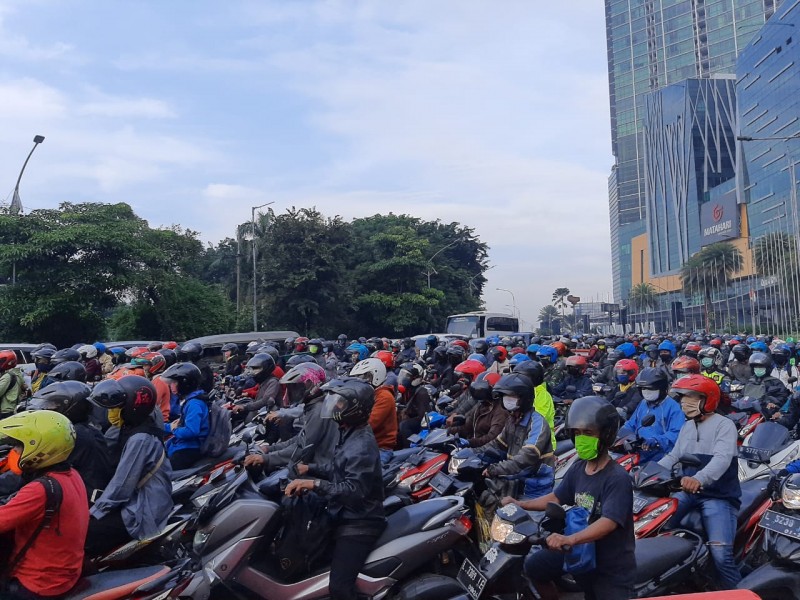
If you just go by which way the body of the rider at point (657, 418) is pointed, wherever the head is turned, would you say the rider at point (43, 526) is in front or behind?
in front

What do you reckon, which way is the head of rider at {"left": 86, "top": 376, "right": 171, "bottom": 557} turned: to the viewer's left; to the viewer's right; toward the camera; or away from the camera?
to the viewer's left

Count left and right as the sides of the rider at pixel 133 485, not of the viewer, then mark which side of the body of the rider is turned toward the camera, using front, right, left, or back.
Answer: left

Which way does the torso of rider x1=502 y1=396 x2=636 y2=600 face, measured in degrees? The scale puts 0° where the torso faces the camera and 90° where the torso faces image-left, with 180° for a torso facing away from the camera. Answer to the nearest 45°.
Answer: approximately 45°

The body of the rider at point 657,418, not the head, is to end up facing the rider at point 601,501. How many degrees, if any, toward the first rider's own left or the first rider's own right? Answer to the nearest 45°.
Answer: approximately 45° to the first rider's own left

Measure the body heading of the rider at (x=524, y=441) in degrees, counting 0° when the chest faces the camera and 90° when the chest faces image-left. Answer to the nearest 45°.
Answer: approximately 45°

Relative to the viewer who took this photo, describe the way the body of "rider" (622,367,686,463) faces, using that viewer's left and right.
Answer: facing the viewer and to the left of the viewer
